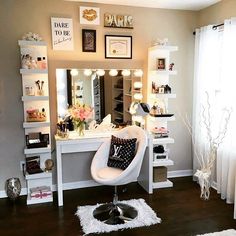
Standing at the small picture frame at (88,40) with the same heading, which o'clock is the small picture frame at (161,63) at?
the small picture frame at (161,63) is roughly at 9 o'clock from the small picture frame at (88,40).

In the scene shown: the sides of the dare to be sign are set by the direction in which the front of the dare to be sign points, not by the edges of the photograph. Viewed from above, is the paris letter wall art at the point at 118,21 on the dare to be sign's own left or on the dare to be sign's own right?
on the dare to be sign's own left

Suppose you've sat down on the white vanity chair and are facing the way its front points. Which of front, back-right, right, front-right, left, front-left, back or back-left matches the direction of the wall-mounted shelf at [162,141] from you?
back

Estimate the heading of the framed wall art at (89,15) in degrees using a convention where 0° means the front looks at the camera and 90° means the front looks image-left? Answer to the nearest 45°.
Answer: approximately 0°

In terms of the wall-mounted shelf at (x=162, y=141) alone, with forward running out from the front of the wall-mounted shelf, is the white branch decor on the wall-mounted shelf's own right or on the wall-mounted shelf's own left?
on the wall-mounted shelf's own left

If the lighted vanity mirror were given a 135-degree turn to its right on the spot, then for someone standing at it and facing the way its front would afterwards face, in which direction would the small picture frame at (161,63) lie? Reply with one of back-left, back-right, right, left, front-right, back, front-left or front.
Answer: back-right

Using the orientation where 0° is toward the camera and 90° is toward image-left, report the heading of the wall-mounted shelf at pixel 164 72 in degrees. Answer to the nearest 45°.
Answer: approximately 0°

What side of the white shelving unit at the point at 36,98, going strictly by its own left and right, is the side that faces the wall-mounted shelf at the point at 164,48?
left
